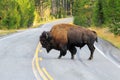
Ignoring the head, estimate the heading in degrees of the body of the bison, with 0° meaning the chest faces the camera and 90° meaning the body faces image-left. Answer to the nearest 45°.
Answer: approximately 90°
